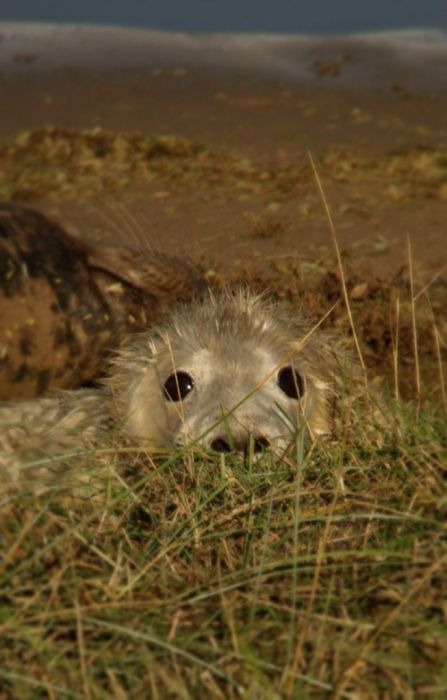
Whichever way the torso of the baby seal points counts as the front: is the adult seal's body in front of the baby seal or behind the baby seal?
behind
